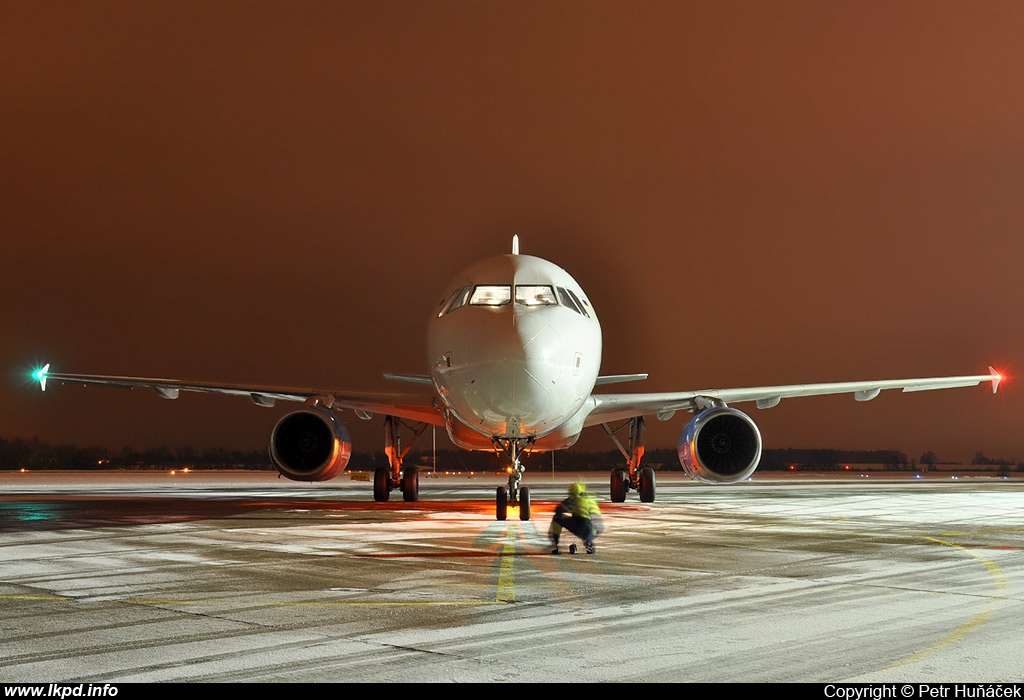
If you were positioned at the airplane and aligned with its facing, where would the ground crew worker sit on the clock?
The ground crew worker is roughly at 12 o'clock from the airplane.

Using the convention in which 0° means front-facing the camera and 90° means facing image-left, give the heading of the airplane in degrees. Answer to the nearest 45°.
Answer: approximately 0°
